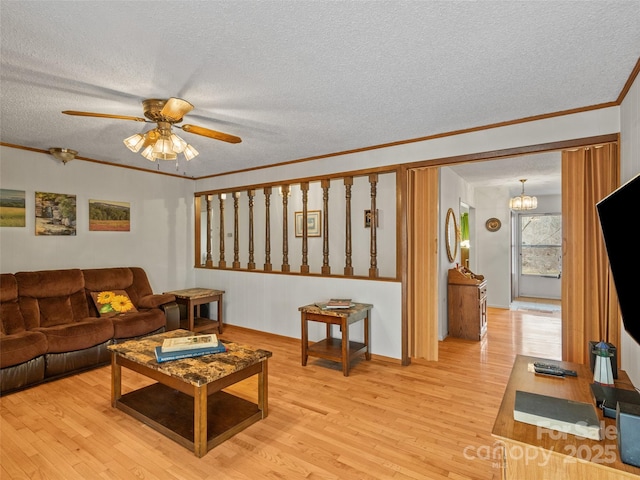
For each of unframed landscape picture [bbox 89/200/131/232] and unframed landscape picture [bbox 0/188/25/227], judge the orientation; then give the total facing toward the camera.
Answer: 2

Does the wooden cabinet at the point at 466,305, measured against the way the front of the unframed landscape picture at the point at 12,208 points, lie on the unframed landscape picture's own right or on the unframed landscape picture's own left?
on the unframed landscape picture's own left

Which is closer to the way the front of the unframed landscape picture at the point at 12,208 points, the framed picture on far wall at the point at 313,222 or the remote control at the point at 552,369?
the remote control

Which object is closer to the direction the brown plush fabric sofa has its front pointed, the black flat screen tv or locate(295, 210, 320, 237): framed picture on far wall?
the black flat screen tv

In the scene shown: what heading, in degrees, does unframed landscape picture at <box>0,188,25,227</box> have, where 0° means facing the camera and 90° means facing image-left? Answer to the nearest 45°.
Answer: approximately 0°

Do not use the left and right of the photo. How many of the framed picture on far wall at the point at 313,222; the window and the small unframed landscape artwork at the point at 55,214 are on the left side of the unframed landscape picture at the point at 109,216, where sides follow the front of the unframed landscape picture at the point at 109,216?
2

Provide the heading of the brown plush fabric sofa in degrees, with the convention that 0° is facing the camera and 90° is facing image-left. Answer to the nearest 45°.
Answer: approximately 315°

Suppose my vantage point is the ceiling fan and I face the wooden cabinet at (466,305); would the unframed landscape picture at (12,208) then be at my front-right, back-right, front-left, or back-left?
back-left
